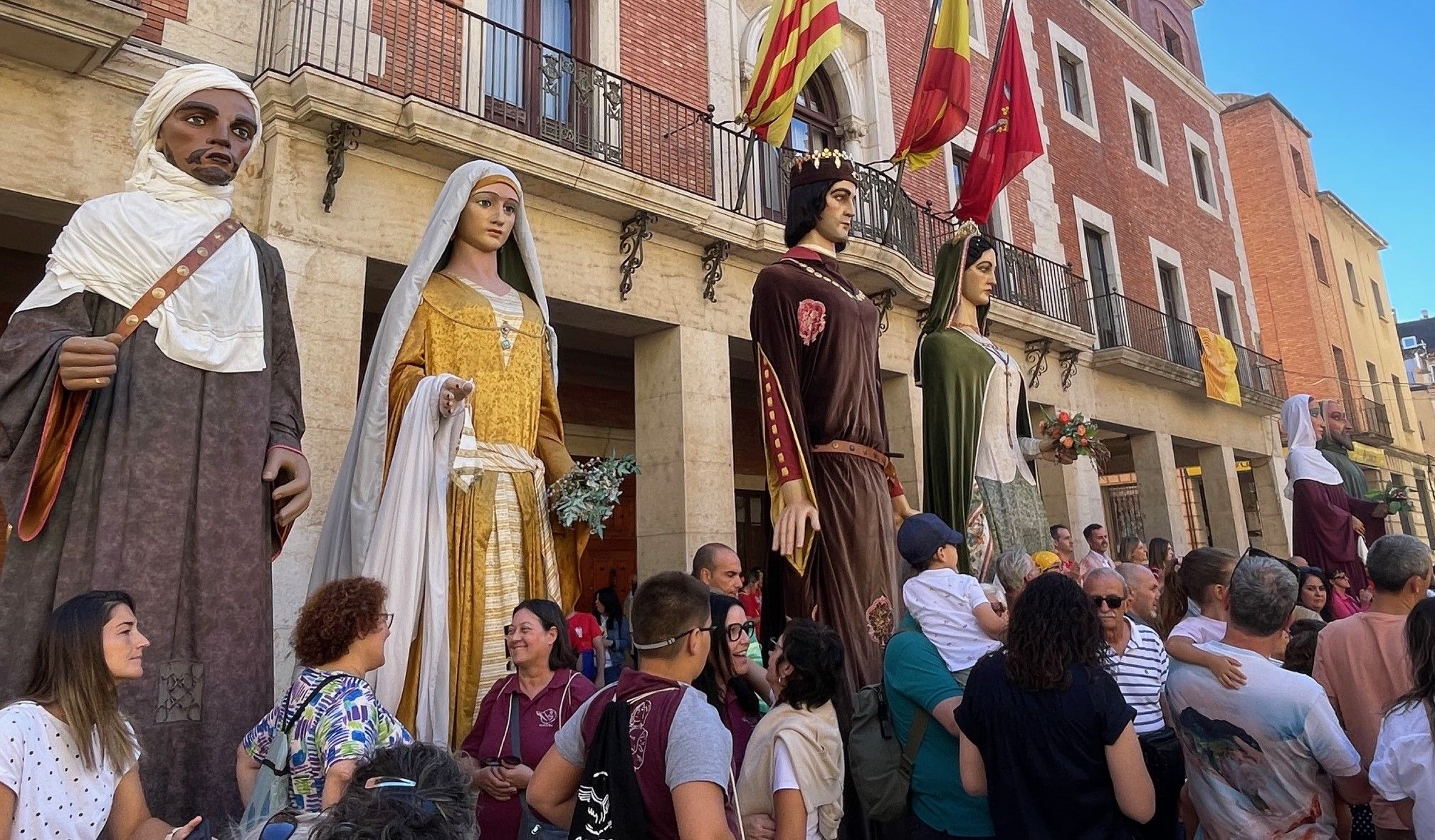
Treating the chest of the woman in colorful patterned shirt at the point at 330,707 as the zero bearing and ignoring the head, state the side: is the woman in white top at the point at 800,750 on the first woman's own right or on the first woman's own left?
on the first woman's own right

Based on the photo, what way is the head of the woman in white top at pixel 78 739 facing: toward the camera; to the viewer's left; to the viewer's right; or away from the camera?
to the viewer's right

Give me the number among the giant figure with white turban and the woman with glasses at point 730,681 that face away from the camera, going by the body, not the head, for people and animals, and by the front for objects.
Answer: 0

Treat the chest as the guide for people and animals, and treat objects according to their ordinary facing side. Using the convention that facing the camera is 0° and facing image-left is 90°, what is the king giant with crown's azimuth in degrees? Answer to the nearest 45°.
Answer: approximately 315°

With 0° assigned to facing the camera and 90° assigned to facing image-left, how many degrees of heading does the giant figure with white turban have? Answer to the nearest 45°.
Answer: approximately 315°

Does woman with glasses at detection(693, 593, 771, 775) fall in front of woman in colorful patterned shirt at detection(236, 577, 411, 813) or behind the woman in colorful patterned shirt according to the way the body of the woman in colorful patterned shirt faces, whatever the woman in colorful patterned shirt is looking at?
in front

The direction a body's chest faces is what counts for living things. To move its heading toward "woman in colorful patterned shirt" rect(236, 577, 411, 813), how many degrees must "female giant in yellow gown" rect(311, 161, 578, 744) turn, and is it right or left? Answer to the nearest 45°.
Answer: approximately 45° to its right

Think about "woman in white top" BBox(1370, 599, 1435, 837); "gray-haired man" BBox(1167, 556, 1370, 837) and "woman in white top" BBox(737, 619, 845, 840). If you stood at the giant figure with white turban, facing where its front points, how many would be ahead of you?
3

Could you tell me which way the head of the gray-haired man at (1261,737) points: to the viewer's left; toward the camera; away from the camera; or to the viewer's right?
away from the camera

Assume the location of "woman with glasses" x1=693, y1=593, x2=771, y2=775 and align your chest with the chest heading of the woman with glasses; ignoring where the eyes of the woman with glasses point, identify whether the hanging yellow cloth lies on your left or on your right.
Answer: on your left

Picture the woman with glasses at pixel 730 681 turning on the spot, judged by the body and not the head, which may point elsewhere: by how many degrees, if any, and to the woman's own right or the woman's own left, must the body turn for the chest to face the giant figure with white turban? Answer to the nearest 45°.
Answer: approximately 135° to the woman's own right

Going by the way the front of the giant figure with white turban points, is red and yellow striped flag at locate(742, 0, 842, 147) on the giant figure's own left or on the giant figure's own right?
on the giant figure's own left

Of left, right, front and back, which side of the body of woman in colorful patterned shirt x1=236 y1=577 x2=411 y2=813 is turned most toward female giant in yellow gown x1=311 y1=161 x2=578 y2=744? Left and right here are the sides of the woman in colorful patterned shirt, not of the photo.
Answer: front
